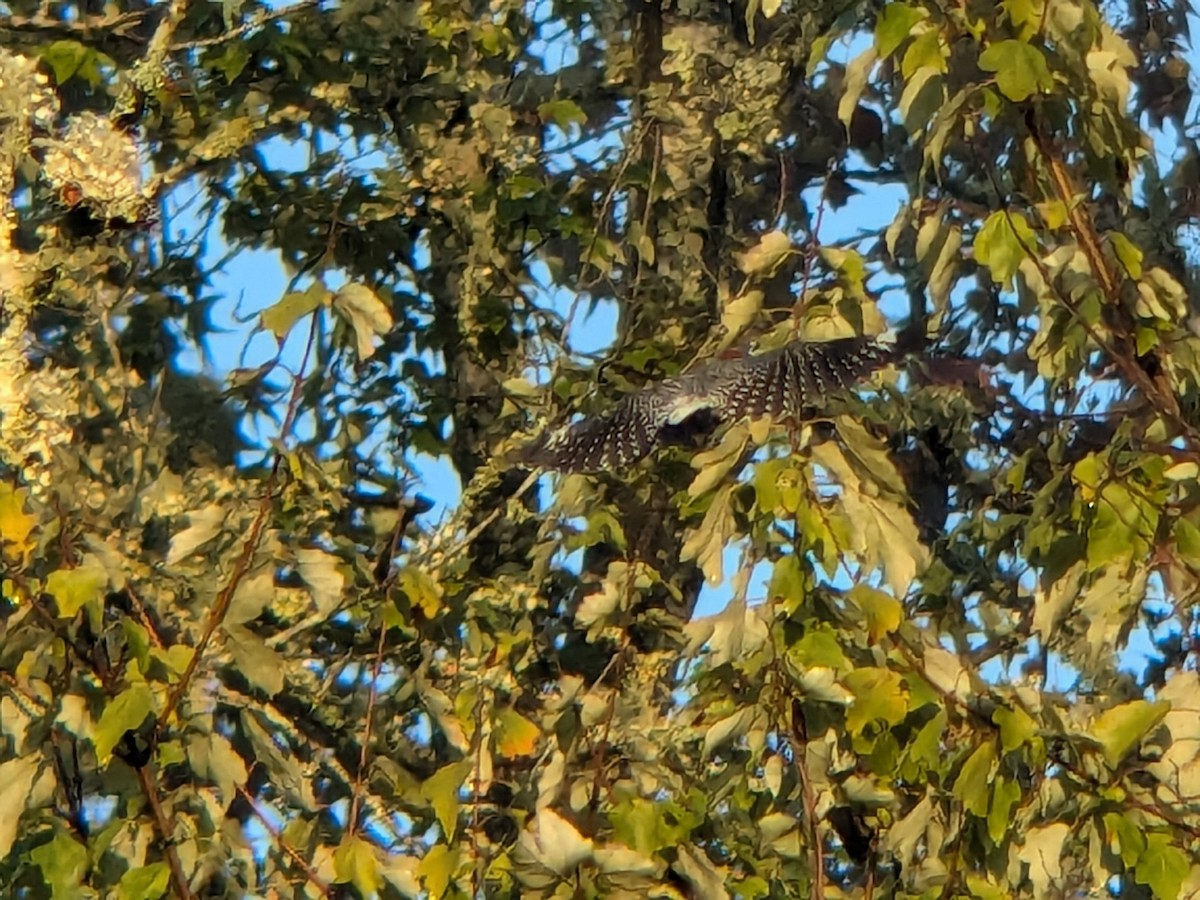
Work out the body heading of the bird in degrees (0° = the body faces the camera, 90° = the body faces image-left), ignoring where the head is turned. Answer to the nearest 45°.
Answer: approximately 180°

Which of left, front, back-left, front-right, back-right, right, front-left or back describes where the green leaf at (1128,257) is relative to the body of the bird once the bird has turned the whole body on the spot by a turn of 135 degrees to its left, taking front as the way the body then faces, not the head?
left

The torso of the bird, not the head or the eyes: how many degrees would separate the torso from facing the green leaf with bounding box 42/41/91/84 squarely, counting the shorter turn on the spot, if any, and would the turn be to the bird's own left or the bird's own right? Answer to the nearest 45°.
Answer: approximately 90° to the bird's own left
